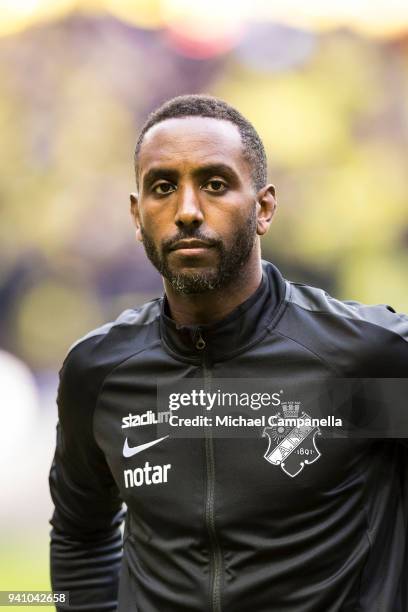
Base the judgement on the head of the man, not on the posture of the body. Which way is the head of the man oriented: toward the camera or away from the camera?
toward the camera

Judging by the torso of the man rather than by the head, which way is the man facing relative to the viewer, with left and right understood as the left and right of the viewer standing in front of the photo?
facing the viewer
